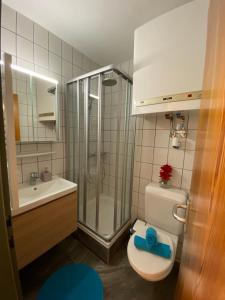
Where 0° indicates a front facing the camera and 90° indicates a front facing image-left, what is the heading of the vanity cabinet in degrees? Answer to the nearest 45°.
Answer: approximately 315°

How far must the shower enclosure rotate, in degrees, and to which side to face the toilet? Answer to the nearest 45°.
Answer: approximately 45° to its left

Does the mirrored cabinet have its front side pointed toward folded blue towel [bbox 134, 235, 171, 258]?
yes

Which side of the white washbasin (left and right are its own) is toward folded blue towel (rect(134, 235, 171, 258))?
front

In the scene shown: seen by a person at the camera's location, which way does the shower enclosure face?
facing the viewer

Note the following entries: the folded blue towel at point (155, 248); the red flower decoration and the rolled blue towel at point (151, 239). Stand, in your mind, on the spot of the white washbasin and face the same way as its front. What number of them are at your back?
0

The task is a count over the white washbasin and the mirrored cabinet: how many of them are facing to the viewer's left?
0

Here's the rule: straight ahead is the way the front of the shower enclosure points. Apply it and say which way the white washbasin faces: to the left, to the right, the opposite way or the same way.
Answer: to the left

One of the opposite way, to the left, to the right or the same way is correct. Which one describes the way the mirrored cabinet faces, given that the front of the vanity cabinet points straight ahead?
the same way

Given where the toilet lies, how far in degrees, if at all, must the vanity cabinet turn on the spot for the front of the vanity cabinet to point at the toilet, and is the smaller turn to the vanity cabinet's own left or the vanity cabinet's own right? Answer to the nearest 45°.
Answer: approximately 45° to the vanity cabinet's own left

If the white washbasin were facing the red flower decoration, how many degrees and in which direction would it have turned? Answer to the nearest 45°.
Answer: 0° — it already faces it

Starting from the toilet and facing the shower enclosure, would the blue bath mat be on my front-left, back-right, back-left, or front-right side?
front-left

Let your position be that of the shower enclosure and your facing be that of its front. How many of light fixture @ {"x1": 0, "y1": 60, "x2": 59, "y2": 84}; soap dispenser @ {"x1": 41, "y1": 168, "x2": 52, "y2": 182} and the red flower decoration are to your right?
2

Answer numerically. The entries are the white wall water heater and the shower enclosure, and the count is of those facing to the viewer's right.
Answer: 0

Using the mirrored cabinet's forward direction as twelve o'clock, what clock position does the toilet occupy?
The toilet is roughly at 12 o'clock from the mirrored cabinet.

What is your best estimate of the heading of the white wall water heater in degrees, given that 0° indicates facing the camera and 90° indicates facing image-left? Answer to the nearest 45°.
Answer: approximately 45°
